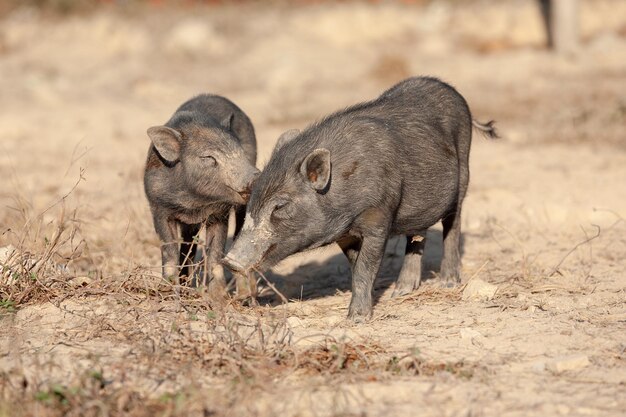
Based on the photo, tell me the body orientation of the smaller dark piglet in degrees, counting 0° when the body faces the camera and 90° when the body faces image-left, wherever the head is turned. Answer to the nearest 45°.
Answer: approximately 0°
